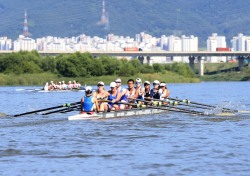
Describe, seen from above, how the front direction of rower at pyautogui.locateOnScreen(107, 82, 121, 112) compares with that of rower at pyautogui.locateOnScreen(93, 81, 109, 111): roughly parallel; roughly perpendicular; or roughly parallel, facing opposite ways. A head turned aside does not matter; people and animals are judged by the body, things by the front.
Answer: roughly parallel

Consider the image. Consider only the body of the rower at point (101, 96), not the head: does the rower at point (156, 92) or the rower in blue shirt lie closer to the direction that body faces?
the rower in blue shirt

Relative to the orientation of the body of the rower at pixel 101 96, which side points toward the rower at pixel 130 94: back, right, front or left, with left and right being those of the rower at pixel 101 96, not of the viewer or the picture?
back

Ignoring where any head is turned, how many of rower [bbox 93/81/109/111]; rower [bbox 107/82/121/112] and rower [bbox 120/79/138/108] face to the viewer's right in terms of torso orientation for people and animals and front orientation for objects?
0

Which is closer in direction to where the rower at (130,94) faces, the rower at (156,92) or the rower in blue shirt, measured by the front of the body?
the rower in blue shirt

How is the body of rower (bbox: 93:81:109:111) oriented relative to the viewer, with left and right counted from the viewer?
facing the viewer and to the left of the viewer

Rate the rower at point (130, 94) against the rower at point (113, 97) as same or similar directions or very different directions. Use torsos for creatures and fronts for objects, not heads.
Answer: same or similar directions

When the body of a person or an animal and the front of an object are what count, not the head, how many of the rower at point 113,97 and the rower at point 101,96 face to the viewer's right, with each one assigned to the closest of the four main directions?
0
